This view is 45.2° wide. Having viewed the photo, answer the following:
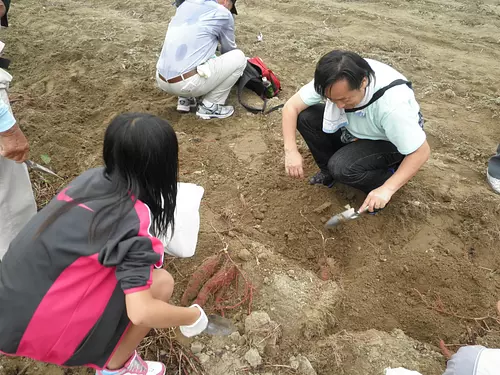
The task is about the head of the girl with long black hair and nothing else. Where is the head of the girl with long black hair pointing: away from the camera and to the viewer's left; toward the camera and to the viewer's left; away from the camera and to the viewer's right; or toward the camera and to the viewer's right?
away from the camera and to the viewer's right

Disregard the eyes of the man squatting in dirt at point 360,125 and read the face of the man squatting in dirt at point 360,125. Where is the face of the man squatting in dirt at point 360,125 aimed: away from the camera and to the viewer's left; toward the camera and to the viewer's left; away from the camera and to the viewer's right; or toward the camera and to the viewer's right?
toward the camera and to the viewer's left

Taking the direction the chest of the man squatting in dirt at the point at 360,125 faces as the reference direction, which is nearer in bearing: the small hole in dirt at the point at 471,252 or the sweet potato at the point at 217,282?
the sweet potato

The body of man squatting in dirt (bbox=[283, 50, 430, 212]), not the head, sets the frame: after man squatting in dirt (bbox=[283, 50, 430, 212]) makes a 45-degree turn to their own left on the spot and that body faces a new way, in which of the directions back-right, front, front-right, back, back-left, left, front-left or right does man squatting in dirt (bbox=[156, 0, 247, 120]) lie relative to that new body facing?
back-right

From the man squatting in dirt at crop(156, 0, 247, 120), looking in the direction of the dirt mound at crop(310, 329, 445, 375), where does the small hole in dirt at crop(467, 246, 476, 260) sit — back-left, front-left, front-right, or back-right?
front-left

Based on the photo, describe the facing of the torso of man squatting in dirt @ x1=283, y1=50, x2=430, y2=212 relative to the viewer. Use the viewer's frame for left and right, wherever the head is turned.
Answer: facing the viewer and to the left of the viewer

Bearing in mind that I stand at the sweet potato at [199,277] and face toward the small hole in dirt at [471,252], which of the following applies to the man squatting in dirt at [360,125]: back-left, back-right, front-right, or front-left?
front-left

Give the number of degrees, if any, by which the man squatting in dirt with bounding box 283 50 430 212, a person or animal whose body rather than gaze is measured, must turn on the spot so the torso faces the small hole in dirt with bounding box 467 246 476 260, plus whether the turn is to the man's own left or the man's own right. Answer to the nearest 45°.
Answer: approximately 135° to the man's own left

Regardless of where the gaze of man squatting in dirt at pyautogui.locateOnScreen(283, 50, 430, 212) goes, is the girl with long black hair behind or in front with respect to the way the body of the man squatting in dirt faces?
in front

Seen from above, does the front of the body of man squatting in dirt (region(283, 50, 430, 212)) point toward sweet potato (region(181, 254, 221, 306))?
yes

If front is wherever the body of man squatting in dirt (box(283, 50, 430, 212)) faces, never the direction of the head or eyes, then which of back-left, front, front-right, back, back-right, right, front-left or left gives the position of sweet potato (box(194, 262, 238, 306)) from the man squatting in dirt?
front
